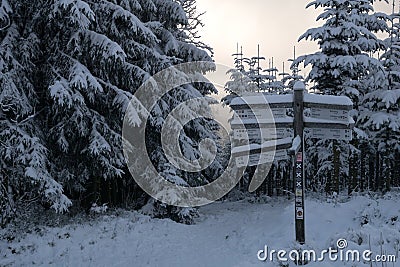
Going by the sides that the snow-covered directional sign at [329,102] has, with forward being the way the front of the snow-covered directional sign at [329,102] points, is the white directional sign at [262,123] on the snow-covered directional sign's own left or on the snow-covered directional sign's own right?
on the snow-covered directional sign's own right

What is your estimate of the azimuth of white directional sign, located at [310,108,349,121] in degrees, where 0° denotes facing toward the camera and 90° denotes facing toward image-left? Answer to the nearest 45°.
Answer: approximately 0°

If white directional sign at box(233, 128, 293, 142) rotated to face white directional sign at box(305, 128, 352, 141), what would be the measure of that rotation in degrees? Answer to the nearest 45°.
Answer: approximately 90° to its left

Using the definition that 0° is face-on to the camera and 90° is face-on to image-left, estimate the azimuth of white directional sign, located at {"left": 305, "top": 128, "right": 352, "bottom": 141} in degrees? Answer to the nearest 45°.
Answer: approximately 0°

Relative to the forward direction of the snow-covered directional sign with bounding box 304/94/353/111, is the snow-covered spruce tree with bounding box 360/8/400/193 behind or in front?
behind

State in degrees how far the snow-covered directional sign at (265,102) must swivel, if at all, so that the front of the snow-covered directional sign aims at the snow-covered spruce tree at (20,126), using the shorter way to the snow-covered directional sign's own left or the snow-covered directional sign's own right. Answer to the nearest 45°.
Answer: approximately 90° to the snow-covered directional sign's own right

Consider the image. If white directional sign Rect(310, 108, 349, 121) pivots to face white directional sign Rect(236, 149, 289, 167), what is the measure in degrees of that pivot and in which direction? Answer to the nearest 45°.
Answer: approximately 90° to its right

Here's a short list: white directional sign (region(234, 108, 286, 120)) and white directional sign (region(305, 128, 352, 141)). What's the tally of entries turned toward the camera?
2

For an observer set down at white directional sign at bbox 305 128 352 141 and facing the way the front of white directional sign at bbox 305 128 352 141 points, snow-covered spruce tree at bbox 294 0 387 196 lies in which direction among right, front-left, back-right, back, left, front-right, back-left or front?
back

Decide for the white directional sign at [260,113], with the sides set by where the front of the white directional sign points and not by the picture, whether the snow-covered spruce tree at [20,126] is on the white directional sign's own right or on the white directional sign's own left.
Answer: on the white directional sign's own right
